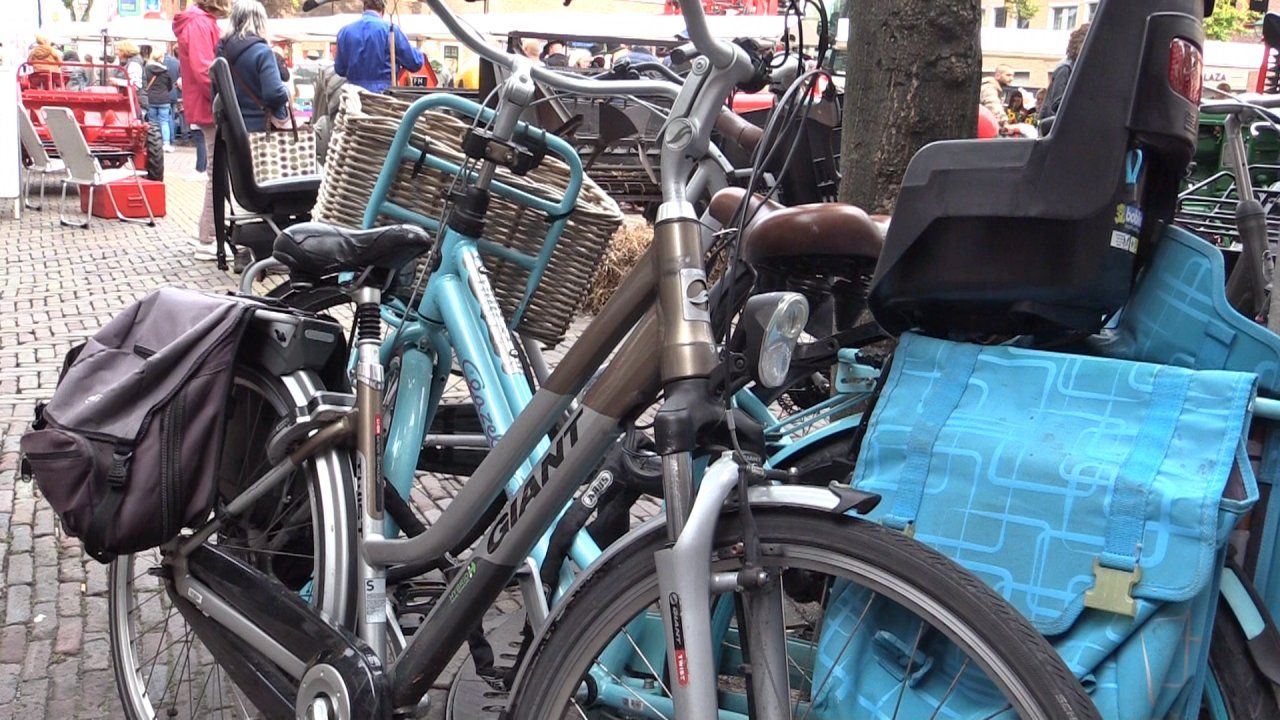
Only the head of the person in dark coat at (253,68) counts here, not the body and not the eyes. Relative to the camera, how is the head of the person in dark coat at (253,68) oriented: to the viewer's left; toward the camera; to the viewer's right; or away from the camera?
away from the camera

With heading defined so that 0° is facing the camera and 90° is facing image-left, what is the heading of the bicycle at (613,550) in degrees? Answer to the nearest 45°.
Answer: approximately 315°

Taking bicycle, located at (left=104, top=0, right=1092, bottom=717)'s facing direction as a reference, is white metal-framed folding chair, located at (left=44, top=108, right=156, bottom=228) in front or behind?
behind
